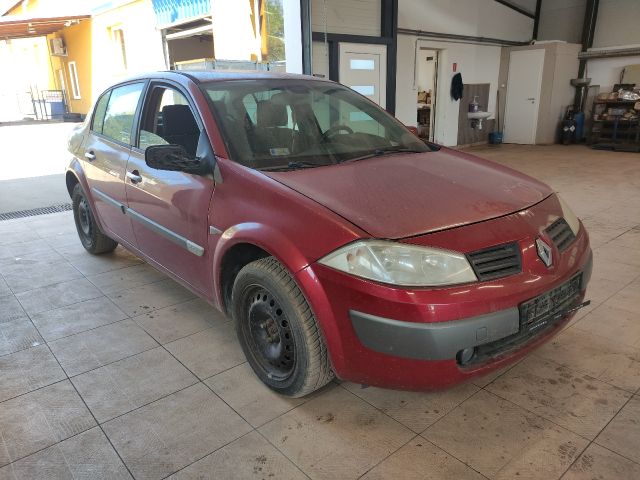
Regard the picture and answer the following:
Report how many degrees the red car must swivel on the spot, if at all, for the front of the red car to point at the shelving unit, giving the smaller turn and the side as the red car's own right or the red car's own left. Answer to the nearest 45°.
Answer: approximately 90° to the red car's own left

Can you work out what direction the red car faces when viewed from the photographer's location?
facing the viewer and to the right of the viewer

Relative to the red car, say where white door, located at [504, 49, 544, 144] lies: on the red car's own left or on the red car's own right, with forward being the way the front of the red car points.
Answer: on the red car's own left

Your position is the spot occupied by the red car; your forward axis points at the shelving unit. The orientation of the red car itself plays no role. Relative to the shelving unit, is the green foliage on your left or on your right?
left

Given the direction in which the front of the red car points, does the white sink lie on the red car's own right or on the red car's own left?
on the red car's own left

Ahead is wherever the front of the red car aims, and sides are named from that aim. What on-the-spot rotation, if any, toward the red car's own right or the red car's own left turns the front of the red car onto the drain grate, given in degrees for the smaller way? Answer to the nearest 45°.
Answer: approximately 180°

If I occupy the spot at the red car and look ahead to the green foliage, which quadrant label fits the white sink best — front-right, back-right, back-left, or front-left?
front-right

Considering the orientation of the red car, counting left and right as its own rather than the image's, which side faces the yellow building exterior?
back

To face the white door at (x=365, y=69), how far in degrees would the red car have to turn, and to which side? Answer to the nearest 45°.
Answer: approximately 135° to its left

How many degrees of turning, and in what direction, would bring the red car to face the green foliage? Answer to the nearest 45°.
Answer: approximately 135° to its left
